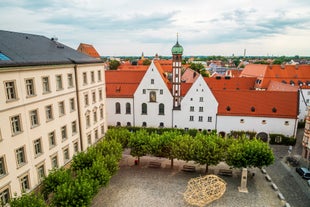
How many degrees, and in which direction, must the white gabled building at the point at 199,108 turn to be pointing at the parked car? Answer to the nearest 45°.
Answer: approximately 45° to its left

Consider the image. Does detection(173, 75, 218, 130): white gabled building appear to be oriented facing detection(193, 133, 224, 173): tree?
yes

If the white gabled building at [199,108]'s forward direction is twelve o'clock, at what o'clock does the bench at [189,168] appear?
The bench is roughly at 12 o'clock from the white gabled building.

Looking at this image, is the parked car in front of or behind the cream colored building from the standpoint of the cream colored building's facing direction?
in front

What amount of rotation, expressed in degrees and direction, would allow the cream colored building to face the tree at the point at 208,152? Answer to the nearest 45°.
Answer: approximately 45° to its left

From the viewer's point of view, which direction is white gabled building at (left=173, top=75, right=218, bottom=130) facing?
toward the camera

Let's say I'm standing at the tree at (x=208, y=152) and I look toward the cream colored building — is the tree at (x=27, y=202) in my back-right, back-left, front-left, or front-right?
front-left

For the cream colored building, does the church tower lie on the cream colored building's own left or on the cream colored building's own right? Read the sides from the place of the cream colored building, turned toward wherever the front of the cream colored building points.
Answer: on the cream colored building's own left

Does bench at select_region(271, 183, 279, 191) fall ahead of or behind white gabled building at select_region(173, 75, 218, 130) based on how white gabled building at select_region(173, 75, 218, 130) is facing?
ahead

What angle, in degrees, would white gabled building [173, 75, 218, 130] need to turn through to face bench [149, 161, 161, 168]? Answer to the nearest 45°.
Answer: approximately 45° to its right

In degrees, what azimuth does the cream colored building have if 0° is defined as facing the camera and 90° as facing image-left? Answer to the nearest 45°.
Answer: approximately 315°

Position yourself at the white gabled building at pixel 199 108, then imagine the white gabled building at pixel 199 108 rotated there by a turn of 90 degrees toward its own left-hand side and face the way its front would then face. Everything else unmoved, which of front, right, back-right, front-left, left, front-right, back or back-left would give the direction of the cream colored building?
back-right
